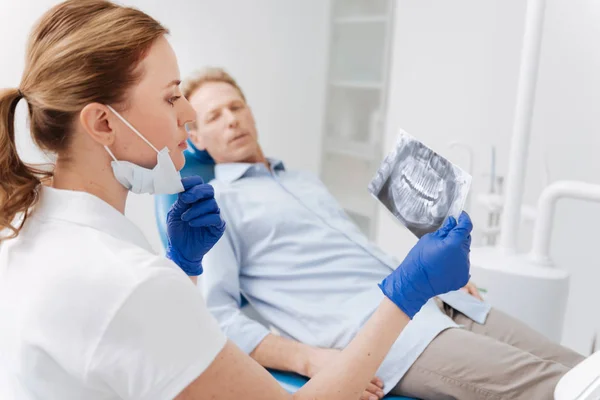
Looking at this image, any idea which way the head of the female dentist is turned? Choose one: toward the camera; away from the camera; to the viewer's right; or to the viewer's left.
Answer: to the viewer's right

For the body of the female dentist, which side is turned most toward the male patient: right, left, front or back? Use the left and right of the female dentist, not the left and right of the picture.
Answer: front

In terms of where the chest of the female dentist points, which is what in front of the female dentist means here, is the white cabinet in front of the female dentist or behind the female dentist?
in front

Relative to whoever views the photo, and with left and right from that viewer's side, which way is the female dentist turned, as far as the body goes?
facing away from the viewer and to the right of the viewer
